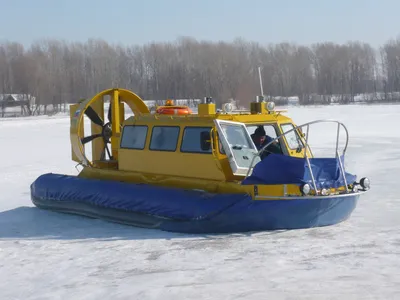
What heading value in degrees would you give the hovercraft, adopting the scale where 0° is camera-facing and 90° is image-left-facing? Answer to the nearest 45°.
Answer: approximately 315°

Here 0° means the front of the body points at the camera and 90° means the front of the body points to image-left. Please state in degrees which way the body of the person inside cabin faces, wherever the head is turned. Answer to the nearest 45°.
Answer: approximately 315°
